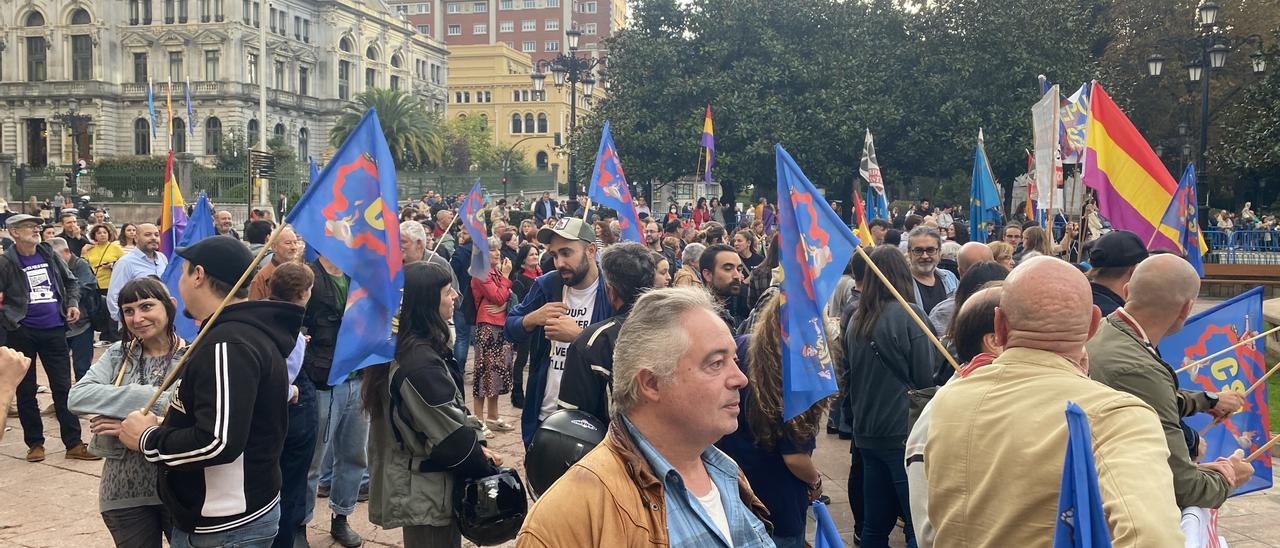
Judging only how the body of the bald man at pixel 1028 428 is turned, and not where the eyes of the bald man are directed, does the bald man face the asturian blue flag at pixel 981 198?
yes

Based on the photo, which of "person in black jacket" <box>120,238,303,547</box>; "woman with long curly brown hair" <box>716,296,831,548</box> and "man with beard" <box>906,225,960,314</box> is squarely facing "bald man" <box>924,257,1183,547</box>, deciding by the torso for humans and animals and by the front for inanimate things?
the man with beard

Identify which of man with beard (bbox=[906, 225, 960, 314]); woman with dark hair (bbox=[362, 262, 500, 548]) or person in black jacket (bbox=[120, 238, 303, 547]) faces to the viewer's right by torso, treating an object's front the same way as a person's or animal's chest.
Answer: the woman with dark hair

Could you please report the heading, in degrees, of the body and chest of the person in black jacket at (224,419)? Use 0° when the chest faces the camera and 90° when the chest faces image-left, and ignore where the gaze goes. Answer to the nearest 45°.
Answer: approximately 90°

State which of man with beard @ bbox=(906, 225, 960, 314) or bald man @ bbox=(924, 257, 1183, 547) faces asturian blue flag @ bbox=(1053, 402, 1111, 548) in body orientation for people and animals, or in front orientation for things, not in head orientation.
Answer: the man with beard

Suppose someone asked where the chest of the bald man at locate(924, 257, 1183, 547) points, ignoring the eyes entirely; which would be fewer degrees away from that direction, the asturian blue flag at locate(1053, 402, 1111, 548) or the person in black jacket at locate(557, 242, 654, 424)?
the person in black jacket

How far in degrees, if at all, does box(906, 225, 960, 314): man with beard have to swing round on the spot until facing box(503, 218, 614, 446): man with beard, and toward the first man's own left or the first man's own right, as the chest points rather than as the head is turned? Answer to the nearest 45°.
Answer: approximately 45° to the first man's own right

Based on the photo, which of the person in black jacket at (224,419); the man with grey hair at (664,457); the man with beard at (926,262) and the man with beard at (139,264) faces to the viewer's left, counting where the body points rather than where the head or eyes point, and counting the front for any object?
the person in black jacket

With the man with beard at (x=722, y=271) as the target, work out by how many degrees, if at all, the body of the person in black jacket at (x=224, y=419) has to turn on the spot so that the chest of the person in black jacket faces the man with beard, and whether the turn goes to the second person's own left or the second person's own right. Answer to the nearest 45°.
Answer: approximately 135° to the second person's own right

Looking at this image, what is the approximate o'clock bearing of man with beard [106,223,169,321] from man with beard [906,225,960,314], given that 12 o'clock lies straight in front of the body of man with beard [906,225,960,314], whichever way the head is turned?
man with beard [106,223,169,321] is roughly at 3 o'clock from man with beard [906,225,960,314].
